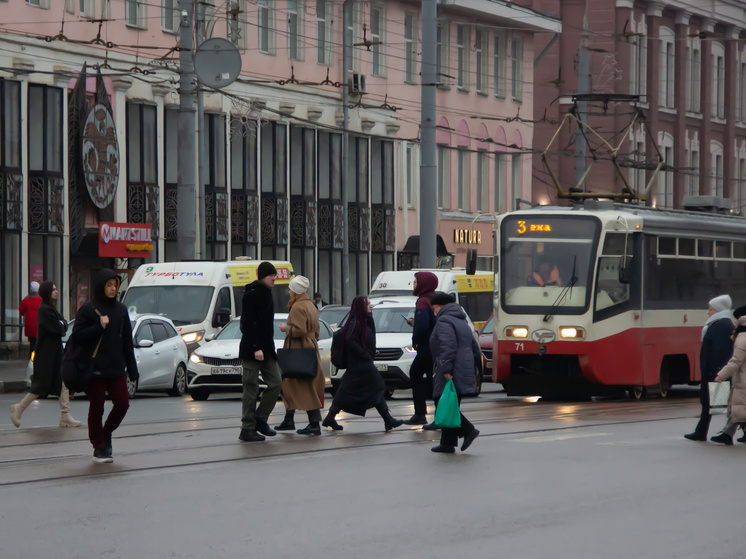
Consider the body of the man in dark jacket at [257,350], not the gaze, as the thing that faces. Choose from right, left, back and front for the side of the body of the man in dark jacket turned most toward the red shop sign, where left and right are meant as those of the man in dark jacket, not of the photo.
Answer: left

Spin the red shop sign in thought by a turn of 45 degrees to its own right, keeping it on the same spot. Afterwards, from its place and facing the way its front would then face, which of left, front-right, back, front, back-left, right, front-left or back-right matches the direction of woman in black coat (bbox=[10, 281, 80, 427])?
front

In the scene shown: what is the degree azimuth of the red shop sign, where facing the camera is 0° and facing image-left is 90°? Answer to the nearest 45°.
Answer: approximately 315°

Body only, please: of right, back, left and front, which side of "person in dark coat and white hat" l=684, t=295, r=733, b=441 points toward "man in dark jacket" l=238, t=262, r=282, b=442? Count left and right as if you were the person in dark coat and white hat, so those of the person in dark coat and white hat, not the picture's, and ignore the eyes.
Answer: front

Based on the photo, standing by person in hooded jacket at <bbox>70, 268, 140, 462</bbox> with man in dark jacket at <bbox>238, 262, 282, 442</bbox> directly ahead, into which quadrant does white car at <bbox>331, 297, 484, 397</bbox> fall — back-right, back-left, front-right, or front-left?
front-left

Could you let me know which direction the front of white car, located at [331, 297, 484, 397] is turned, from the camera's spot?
facing the viewer and to the left of the viewer

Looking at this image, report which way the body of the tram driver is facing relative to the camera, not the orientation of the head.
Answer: toward the camera

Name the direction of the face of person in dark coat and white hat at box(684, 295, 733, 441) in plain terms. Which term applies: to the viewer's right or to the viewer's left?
to the viewer's left

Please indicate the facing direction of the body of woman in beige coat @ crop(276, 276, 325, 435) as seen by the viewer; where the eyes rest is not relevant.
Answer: to the viewer's left

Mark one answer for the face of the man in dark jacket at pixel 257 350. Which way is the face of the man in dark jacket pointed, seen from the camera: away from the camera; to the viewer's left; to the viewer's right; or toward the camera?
to the viewer's right

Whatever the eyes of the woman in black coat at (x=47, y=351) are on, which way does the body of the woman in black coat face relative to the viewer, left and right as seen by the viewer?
facing to the right of the viewer

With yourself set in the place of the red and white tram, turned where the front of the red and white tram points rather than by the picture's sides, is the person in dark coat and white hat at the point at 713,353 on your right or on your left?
on your left

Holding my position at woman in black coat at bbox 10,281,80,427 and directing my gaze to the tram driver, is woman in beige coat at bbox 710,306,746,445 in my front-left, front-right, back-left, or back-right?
front-right
